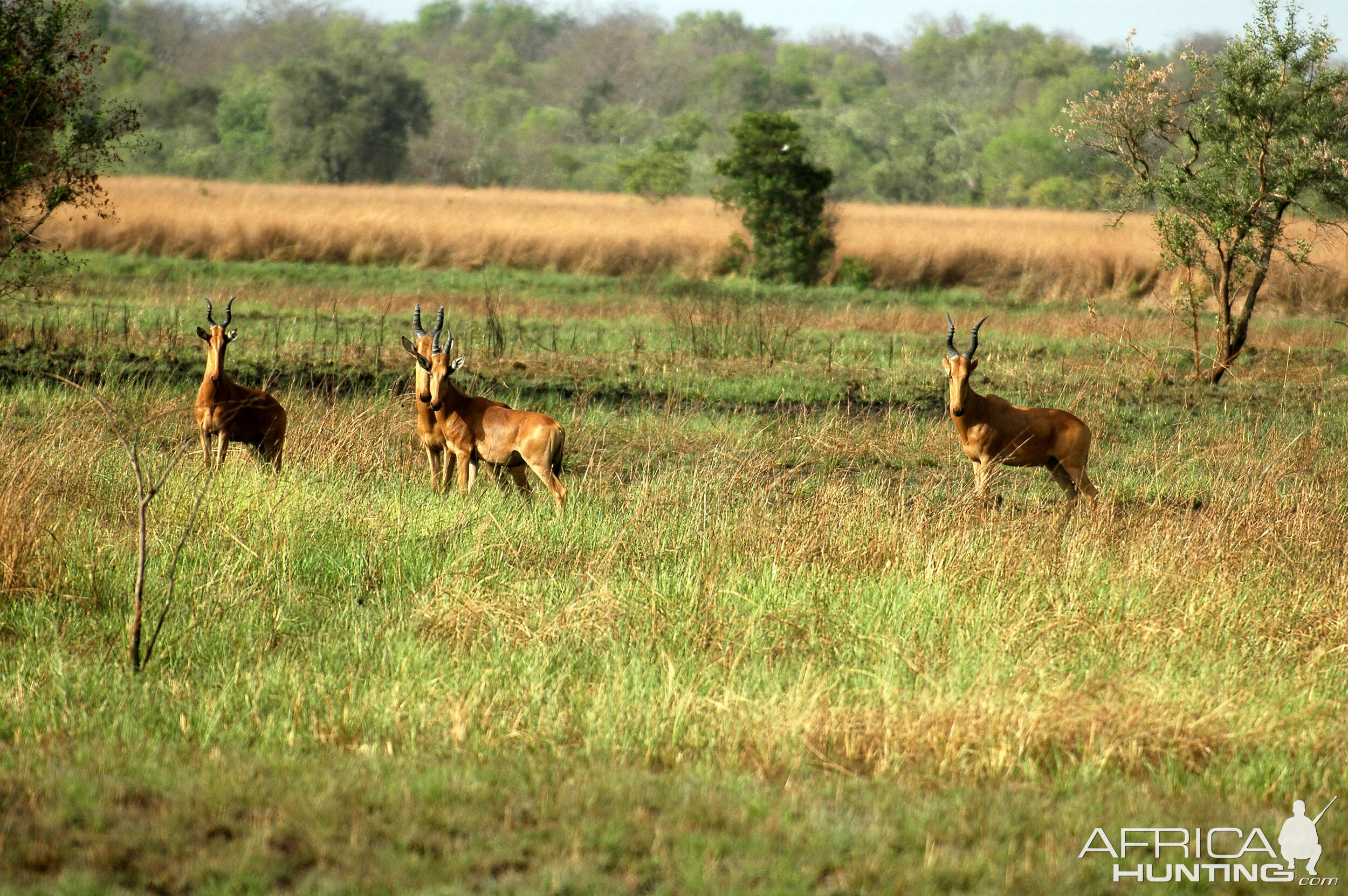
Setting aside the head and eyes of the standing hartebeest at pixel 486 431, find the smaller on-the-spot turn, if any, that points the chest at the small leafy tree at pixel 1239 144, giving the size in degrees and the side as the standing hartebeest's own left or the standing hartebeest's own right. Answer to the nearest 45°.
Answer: approximately 135° to the standing hartebeest's own right

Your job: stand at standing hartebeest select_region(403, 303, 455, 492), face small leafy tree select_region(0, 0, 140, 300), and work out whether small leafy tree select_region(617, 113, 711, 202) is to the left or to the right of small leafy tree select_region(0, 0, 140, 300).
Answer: right

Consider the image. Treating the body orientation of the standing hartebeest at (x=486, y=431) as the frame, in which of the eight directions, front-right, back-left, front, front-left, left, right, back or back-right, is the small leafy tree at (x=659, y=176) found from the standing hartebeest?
right

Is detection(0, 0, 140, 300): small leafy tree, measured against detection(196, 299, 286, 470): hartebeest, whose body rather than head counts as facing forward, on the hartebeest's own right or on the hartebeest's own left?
on the hartebeest's own right

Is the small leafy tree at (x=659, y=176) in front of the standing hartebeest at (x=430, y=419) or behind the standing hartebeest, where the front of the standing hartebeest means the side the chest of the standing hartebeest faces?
behind

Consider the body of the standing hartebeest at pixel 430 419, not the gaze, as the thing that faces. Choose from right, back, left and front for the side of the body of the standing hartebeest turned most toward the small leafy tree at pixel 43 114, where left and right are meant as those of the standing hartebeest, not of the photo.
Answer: right

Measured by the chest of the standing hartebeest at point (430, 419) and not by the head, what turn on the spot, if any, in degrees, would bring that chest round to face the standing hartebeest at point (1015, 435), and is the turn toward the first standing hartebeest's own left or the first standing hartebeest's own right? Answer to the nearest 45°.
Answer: approximately 135° to the first standing hartebeest's own left

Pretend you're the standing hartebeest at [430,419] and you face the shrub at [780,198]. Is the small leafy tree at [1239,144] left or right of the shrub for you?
right

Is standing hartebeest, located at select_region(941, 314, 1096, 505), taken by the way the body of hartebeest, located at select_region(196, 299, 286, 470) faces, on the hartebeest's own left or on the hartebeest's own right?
on the hartebeest's own left

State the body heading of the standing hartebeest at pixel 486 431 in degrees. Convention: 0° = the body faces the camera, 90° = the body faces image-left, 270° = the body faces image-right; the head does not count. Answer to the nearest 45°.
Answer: approximately 90°
